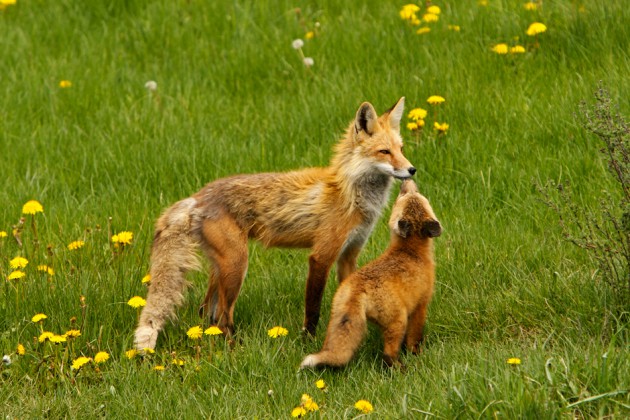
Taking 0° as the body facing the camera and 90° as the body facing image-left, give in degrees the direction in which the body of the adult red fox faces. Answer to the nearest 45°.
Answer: approximately 270°

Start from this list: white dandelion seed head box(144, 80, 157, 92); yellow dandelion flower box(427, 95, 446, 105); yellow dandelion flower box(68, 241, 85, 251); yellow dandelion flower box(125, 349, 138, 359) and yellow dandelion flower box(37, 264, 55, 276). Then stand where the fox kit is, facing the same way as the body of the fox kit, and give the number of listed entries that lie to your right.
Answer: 0

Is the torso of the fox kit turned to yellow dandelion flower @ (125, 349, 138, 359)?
no

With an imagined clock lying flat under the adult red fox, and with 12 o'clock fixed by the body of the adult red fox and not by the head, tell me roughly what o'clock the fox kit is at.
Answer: The fox kit is roughly at 2 o'clock from the adult red fox.

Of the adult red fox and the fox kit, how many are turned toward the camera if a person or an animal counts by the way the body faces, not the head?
0

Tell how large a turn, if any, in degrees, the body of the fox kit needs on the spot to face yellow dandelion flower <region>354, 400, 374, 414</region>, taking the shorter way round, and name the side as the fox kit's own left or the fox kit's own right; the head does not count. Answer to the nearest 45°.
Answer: approximately 135° to the fox kit's own right

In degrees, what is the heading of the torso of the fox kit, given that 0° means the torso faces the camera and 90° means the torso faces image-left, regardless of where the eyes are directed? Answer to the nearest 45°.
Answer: approximately 225°

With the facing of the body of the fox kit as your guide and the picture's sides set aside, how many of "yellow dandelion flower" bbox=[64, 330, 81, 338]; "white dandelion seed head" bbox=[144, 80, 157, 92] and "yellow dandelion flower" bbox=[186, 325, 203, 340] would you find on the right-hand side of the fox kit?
0

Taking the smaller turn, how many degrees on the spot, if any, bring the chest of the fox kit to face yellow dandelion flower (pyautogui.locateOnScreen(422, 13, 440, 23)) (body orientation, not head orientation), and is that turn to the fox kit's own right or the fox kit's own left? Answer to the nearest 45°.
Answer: approximately 45° to the fox kit's own left

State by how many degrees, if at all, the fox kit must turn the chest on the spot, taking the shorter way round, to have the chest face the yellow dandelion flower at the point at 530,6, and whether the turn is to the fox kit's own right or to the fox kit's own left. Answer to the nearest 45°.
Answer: approximately 45° to the fox kit's own left

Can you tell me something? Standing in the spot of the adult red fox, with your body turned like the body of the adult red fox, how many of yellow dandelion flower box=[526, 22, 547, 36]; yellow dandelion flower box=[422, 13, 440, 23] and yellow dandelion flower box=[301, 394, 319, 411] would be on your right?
1

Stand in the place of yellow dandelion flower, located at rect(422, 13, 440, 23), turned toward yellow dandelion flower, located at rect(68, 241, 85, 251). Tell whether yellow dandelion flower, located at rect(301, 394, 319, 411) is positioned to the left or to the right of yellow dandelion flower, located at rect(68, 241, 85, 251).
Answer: left

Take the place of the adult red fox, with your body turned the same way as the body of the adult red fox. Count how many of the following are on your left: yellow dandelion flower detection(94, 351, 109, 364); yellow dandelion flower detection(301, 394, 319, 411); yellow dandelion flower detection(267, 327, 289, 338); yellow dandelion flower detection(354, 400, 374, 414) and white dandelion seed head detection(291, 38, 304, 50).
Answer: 1

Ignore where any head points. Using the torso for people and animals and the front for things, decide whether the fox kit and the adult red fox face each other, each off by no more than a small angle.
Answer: no

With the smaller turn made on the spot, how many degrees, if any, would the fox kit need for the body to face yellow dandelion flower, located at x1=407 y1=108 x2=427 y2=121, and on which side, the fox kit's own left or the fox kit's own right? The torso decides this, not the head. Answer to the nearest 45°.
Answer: approximately 45° to the fox kit's own left
